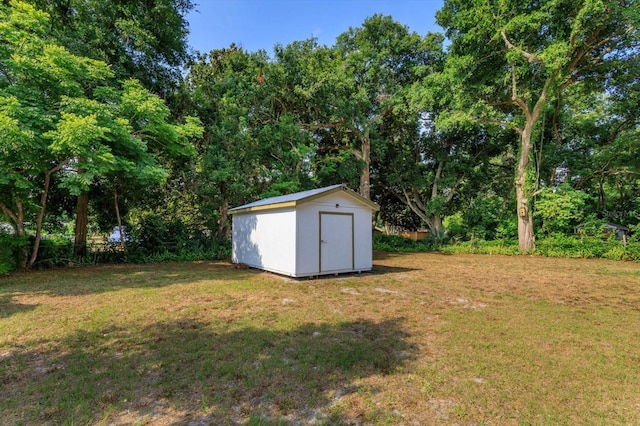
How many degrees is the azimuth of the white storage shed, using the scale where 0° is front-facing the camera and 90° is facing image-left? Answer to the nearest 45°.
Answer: approximately 315°

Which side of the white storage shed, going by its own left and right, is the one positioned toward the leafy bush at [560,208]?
left

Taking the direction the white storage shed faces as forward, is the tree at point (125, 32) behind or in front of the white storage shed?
behind

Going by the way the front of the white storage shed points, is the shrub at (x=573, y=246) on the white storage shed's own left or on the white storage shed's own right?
on the white storage shed's own left

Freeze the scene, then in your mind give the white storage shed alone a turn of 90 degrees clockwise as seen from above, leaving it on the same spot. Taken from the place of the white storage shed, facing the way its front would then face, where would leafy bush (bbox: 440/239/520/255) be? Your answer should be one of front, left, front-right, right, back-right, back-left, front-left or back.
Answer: back

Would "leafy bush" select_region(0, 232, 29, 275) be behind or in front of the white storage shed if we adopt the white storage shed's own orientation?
behind

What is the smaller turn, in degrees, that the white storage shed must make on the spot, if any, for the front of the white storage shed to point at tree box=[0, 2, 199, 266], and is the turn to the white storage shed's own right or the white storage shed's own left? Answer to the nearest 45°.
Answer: approximately 135° to the white storage shed's own right

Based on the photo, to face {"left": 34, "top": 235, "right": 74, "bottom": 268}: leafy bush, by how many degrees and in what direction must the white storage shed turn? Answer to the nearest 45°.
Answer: approximately 135° to its right
